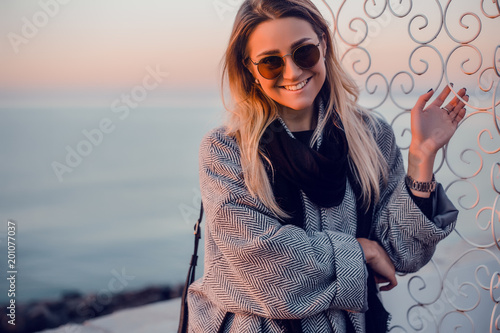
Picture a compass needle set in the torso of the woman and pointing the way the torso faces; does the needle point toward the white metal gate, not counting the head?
no

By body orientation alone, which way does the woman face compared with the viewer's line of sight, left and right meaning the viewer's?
facing the viewer and to the right of the viewer

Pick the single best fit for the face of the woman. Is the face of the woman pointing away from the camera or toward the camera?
toward the camera
